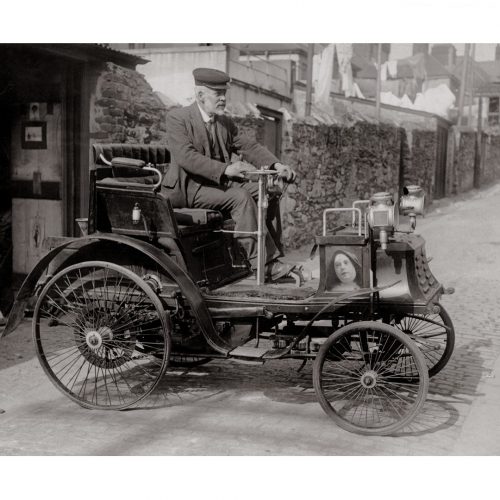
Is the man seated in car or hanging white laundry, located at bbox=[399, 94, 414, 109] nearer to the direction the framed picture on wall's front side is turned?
the man seated in car

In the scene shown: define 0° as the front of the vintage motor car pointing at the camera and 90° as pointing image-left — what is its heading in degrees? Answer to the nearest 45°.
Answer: approximately 315°

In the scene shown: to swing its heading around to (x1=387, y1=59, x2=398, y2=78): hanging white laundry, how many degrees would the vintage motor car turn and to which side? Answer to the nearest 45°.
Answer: approximately 90° to its left

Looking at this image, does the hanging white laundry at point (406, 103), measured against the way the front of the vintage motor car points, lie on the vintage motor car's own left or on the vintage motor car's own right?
on the vintage motor car's own left

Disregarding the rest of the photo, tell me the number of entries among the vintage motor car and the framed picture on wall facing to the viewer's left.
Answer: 0

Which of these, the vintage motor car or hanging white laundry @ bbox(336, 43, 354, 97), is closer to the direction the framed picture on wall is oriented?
the vintage motor car

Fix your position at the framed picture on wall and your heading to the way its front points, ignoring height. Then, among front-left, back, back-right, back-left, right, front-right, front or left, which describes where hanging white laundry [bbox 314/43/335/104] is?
back-left

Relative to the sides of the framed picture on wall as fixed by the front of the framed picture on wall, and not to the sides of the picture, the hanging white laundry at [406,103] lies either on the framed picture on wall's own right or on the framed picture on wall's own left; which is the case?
on the framed picture on wall's own left

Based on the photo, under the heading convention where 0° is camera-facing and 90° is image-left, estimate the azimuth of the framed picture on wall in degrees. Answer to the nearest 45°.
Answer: approximately 0°

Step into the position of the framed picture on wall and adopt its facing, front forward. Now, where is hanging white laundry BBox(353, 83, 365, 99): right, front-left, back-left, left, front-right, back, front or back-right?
back-left

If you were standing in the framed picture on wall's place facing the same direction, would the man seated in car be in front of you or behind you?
in front

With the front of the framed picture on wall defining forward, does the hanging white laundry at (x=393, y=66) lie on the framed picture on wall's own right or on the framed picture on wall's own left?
on the framed picture on wall's own left
